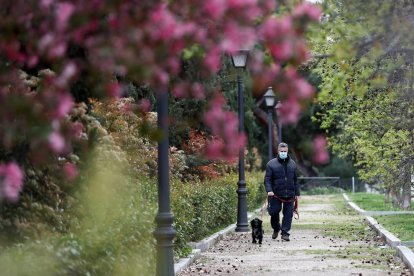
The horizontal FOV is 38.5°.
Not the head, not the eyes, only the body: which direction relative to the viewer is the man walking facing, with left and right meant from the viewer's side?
facing the viewer

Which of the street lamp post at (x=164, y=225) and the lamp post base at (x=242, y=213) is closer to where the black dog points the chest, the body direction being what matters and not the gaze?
the street lamp post

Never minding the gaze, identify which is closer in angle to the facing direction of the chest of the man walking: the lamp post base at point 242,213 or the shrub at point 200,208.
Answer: the shrub

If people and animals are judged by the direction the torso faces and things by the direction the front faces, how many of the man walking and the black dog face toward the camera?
2

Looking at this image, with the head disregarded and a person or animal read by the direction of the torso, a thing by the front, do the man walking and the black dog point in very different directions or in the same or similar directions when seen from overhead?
same or similar directions

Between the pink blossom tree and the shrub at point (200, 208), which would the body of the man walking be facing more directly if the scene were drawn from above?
the pink blossom tree

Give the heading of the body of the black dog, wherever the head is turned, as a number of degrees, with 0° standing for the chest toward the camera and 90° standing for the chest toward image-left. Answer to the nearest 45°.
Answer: approximately 0°

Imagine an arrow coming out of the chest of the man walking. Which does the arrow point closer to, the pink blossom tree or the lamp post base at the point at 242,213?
the pink blossom tree

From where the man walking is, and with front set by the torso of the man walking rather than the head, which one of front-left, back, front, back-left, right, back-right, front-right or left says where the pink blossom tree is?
front

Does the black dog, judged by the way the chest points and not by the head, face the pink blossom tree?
yes

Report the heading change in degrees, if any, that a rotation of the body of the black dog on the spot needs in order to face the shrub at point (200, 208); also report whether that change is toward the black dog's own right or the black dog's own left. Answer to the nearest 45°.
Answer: approximately 45° to the black dog's own right

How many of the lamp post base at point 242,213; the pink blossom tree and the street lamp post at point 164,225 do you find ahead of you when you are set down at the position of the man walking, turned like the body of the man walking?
2
